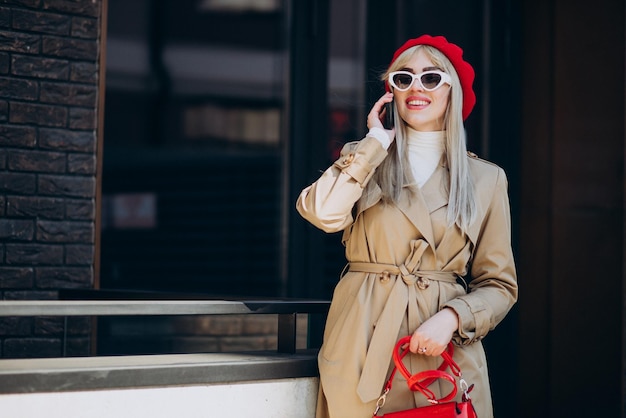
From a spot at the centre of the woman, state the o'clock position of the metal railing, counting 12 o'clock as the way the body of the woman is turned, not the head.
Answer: The metal railing is roughly at 3 o'clock from the woman.

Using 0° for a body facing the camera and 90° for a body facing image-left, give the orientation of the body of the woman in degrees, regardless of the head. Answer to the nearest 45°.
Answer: approximately 0°

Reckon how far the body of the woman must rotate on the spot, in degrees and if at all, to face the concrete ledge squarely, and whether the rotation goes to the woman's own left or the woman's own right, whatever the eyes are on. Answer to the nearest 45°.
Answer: approximately 90° to the woman's own right
